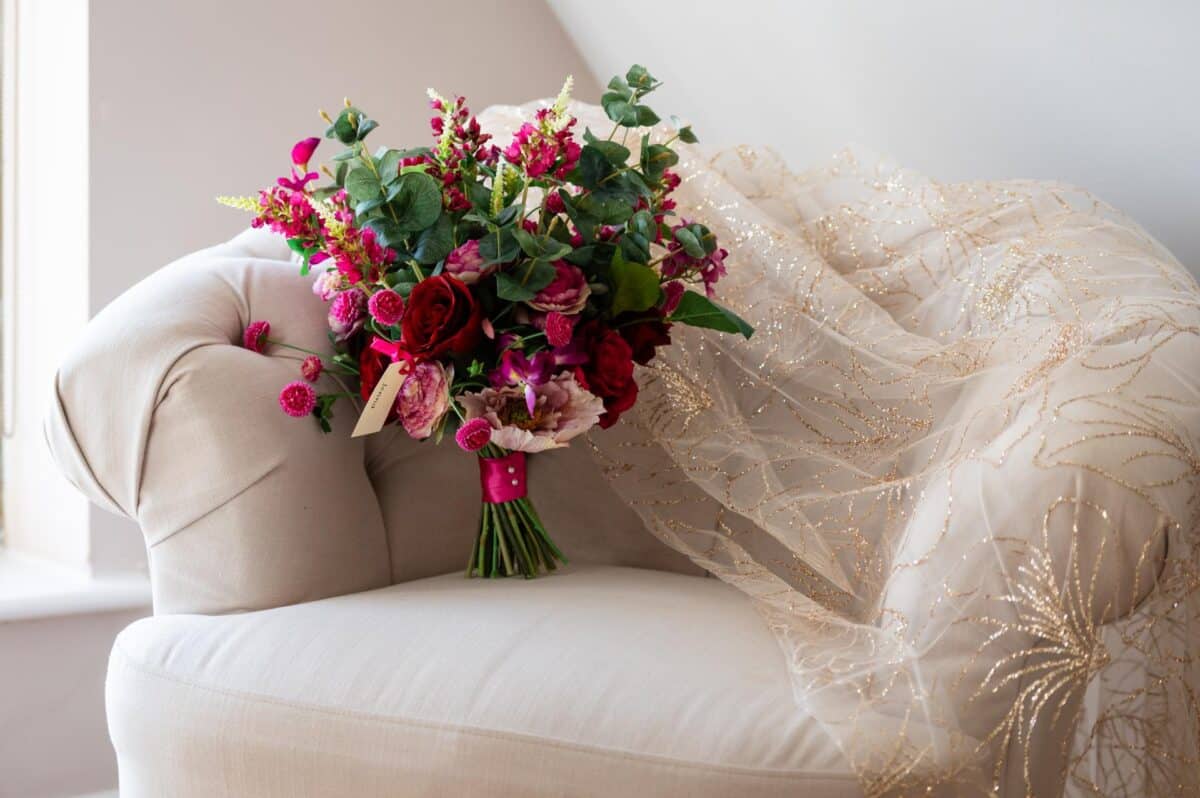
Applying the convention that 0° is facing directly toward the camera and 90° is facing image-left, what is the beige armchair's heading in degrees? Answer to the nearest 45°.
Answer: approximately 45°
